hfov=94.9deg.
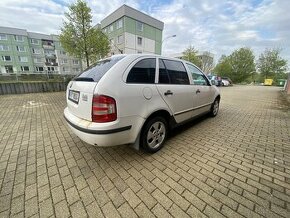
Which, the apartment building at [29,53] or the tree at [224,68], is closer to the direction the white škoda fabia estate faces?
the tree

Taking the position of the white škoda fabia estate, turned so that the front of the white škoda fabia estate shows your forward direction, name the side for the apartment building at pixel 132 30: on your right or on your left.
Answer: on your left

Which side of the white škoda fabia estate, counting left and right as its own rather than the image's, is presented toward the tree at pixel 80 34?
left

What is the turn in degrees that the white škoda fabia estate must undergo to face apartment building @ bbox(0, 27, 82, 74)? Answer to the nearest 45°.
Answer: approximately 90° to its left

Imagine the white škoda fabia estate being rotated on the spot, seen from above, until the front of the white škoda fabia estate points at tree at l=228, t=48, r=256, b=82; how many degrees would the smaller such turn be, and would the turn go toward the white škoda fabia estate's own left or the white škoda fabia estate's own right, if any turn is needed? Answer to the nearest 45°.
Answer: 0° — it already faces it

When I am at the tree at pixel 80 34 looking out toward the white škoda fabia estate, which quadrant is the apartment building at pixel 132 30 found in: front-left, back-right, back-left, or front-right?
back-left

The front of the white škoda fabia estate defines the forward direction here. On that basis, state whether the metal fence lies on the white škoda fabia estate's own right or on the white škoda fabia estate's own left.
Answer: on the white škoda fabia estate's own left

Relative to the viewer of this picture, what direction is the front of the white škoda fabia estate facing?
facing away from the viewer and to the right of the viewer

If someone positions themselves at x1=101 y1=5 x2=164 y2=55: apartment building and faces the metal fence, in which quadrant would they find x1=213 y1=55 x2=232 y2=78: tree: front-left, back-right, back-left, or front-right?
back-left

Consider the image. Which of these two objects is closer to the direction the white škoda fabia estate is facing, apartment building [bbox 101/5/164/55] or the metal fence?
the apartment building
